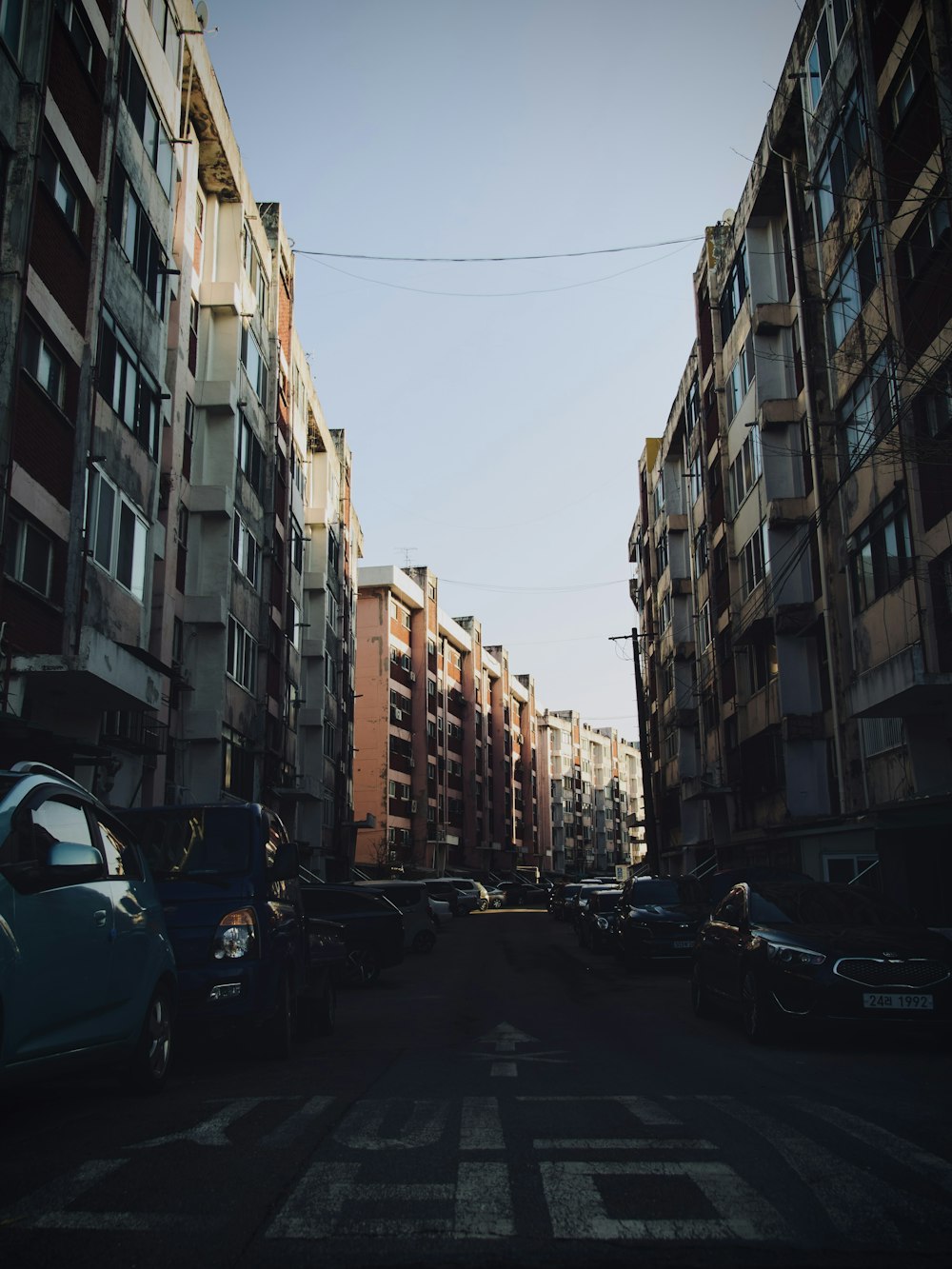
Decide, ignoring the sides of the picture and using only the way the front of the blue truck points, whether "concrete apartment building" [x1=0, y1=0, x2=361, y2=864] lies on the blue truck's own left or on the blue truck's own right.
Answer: on the blue truck's own right

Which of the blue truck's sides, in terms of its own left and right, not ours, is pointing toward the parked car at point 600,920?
back

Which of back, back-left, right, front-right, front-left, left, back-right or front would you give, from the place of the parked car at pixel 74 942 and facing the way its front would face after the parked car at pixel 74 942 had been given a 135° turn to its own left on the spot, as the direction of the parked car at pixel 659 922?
front-left

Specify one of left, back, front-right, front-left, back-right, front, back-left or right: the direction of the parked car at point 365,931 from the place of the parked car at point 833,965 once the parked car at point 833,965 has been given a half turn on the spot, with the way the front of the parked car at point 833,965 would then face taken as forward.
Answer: front

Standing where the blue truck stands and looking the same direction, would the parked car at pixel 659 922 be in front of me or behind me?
behind

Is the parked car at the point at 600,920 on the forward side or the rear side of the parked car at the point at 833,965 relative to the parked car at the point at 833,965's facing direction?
on the rear side

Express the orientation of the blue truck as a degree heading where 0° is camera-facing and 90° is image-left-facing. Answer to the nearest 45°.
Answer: approximately 45°

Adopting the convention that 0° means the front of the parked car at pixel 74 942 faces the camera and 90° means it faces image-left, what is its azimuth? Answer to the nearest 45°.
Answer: approximately 45°
